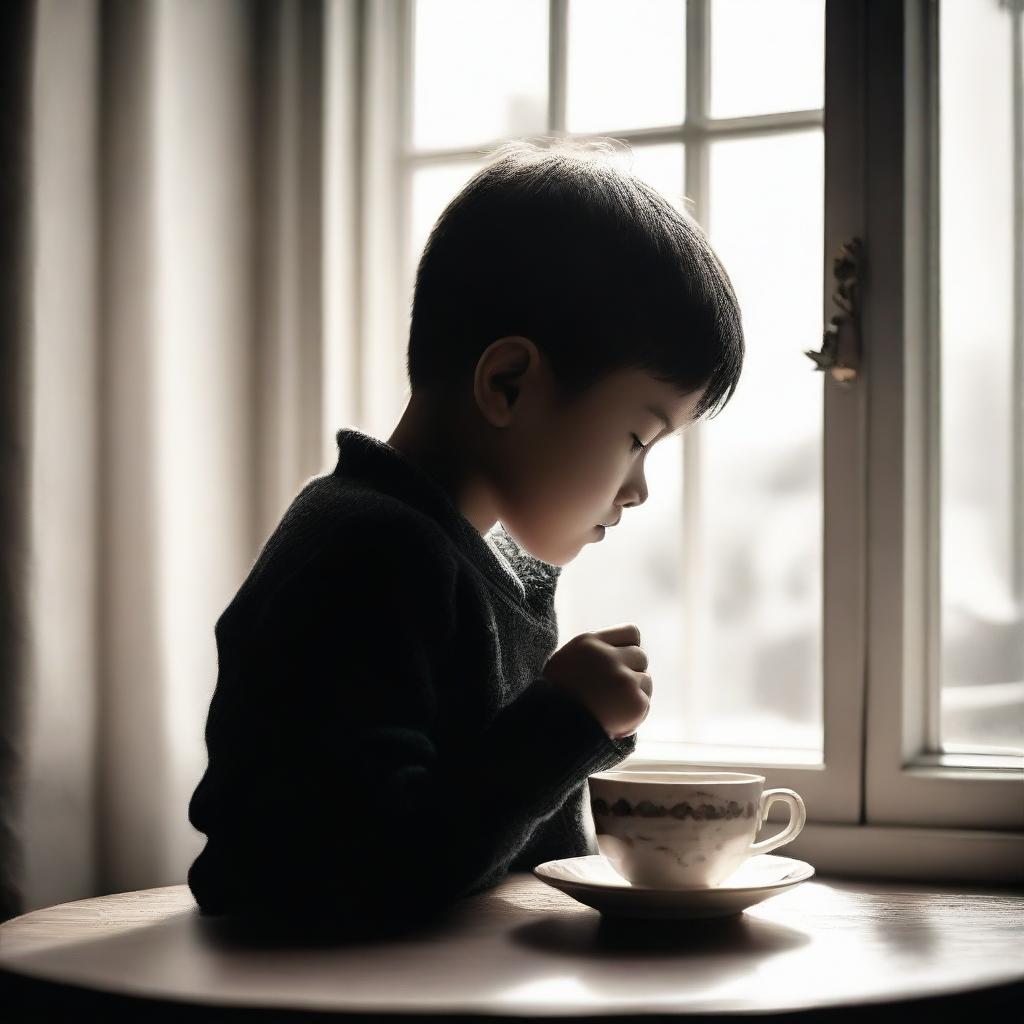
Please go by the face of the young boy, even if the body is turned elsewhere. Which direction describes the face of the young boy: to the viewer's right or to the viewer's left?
to the viewer's right

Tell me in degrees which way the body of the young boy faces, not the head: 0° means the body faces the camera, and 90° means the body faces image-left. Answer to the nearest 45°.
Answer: approximately 270°
